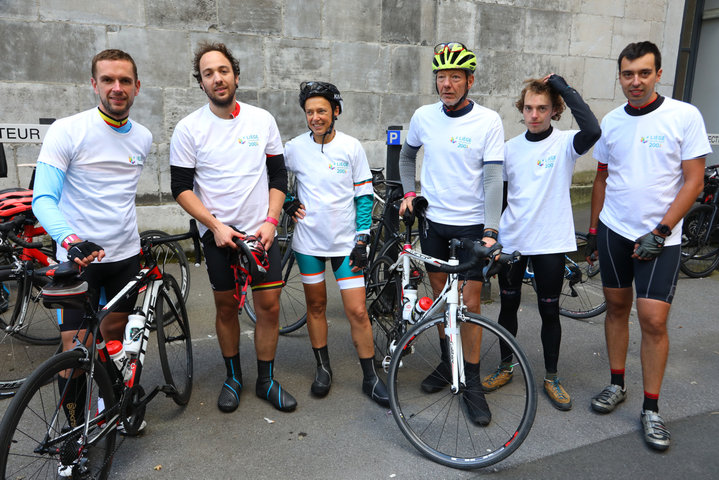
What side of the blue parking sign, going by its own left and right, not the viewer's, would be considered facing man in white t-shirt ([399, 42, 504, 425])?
front

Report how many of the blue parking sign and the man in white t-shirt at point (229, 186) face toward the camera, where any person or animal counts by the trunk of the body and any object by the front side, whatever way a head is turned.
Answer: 2

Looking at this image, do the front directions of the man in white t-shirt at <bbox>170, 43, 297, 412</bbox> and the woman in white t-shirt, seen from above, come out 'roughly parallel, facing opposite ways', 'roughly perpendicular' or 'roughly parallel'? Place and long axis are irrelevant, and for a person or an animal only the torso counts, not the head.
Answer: roughly parallel

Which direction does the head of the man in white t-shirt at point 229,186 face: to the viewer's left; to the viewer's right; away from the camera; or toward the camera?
toward the camera

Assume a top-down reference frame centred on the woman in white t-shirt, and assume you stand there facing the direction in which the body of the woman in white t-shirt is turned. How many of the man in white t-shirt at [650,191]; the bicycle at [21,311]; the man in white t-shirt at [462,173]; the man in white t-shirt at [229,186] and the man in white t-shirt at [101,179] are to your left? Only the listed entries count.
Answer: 2

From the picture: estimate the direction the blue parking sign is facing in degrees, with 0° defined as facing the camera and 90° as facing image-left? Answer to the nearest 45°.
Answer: approximately 0°

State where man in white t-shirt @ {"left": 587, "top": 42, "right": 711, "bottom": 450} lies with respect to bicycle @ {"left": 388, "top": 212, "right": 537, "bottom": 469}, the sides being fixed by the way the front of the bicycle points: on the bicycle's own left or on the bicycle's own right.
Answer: on the bicycle's own left

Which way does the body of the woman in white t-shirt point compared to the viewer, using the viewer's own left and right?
facing the viewer

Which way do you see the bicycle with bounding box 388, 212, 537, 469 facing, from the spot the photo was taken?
facing the viewer and to the right of the viewer

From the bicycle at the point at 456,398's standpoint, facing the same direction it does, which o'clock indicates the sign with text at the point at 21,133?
The sign with text is roughly at 5 o'clock from the bicycle.

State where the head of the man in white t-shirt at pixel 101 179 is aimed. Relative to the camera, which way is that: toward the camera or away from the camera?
toward the camera

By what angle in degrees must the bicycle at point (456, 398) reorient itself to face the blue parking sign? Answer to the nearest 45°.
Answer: approximately 135° to its left
